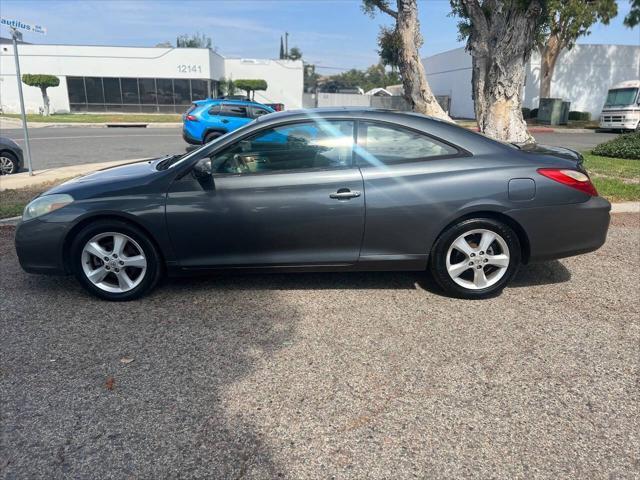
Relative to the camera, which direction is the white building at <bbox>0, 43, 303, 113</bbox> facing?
toward the camera

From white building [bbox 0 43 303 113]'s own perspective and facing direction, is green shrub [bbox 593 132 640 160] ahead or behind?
ahead

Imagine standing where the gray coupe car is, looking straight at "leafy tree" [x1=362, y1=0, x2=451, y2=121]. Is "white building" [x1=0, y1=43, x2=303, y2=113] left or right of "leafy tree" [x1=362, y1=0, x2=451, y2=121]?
left

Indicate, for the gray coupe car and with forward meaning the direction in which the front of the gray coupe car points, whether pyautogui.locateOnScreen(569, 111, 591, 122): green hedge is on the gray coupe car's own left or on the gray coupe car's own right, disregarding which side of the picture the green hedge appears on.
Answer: on the gray coupe car's own right

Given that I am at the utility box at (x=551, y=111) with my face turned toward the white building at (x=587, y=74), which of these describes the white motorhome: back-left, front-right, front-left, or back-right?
back-right

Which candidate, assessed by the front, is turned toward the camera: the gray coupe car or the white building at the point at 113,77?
the white building

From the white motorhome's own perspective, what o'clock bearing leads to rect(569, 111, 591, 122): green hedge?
The green hedge is roughly at 4 o'clock from the white motorhome.

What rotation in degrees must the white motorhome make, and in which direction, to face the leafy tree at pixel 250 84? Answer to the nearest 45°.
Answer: approximately 45° to its right

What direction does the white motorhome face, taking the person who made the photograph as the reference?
facing the viewer and to the left of the viewer

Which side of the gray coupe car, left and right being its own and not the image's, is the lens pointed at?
left

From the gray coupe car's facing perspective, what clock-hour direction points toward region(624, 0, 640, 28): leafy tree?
The leafy tree is roughly at 4 o'clock from the gray coupe car.

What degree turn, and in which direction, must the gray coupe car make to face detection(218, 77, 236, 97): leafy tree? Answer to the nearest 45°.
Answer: approximately 90° to its right

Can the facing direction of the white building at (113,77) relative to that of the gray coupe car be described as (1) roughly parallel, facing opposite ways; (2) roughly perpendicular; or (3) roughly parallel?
roughly perpendicular

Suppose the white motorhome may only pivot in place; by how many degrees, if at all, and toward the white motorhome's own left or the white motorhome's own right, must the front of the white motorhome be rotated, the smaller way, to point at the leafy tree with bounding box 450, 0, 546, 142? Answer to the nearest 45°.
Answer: approximately 45° to the white motorhome's own left

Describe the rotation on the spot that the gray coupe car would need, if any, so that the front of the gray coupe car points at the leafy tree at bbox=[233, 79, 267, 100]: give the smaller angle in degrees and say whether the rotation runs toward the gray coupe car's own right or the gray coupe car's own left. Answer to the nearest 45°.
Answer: approximately 90° to the gray coupe car's own right
